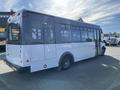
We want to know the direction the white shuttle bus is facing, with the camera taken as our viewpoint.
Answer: facing away from the viewer and to the right of the viewer
